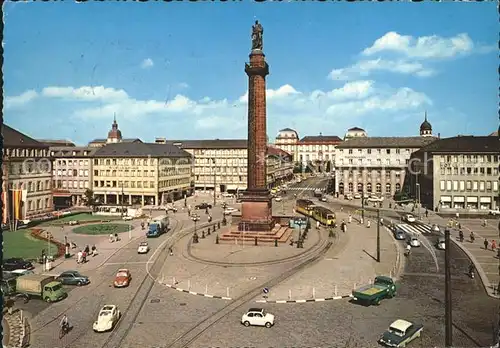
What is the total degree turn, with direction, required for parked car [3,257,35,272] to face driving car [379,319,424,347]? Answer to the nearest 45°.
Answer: approximately 45° to its right

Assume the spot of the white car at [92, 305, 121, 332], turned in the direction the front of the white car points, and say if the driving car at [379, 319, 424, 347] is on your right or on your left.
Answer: on your left

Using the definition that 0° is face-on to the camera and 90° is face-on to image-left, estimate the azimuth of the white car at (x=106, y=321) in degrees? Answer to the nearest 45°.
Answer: approximately 45°

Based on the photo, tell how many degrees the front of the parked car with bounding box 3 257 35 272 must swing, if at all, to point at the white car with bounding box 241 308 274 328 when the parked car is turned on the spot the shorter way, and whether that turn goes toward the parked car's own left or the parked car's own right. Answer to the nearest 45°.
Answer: approximately 45° to the parked car's own right

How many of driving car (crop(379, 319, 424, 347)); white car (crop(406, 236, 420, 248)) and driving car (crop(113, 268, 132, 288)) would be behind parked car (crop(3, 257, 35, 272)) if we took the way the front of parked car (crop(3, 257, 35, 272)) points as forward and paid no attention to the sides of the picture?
0

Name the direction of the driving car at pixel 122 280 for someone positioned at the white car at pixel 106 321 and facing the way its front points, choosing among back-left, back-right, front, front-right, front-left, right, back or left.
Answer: back-right

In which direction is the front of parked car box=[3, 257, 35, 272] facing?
to the viewer's right

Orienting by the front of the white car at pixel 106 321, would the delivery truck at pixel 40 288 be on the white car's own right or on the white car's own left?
on the white car's own right

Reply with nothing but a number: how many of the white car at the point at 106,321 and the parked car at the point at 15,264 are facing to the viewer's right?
1
